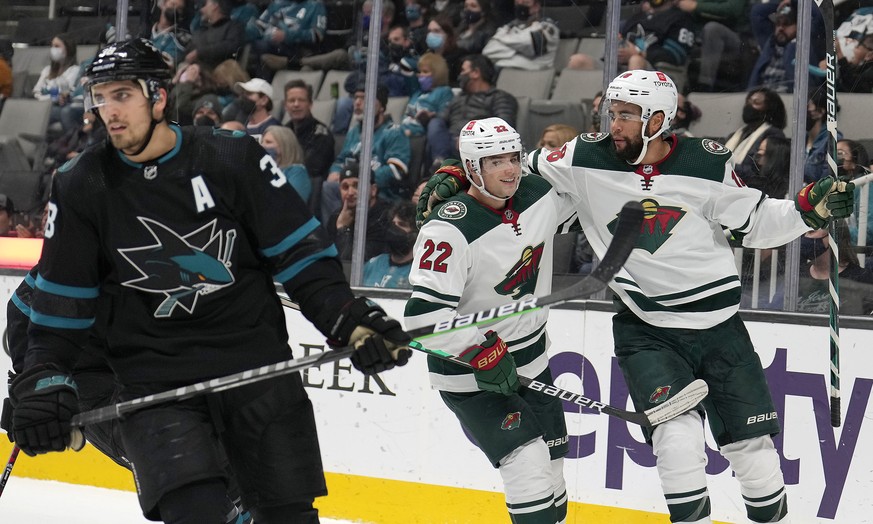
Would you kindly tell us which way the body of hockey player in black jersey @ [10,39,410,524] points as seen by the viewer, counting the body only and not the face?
toward the camera

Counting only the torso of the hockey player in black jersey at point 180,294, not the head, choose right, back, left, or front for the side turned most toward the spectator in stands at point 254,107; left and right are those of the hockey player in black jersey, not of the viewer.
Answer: back

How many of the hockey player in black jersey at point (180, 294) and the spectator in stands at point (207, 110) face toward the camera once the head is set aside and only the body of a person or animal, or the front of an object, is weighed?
2

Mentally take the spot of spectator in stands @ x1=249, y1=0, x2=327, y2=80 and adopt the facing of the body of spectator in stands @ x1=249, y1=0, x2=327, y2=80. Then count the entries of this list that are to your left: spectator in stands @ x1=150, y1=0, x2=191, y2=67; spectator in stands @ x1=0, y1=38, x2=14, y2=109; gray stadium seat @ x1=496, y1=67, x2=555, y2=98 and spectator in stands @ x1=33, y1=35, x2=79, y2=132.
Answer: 1

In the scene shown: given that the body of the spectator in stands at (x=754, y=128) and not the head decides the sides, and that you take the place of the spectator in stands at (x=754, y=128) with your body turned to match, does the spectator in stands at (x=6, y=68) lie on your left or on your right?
on your right

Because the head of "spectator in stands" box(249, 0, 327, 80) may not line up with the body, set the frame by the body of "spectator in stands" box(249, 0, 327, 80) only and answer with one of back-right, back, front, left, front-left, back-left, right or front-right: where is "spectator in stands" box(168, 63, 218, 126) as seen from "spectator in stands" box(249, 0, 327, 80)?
front-right

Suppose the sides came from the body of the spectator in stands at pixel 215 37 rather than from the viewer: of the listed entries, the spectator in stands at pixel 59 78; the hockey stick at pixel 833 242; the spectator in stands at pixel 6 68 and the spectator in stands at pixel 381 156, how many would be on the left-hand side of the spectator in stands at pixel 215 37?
2

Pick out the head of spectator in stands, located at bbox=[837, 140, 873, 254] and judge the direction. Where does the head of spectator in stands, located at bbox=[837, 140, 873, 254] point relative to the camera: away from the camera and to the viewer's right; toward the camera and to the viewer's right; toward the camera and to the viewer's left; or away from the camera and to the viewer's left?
toward the camera and to the viewer's left

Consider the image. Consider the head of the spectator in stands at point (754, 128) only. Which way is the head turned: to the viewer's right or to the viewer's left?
to the viewer's left
